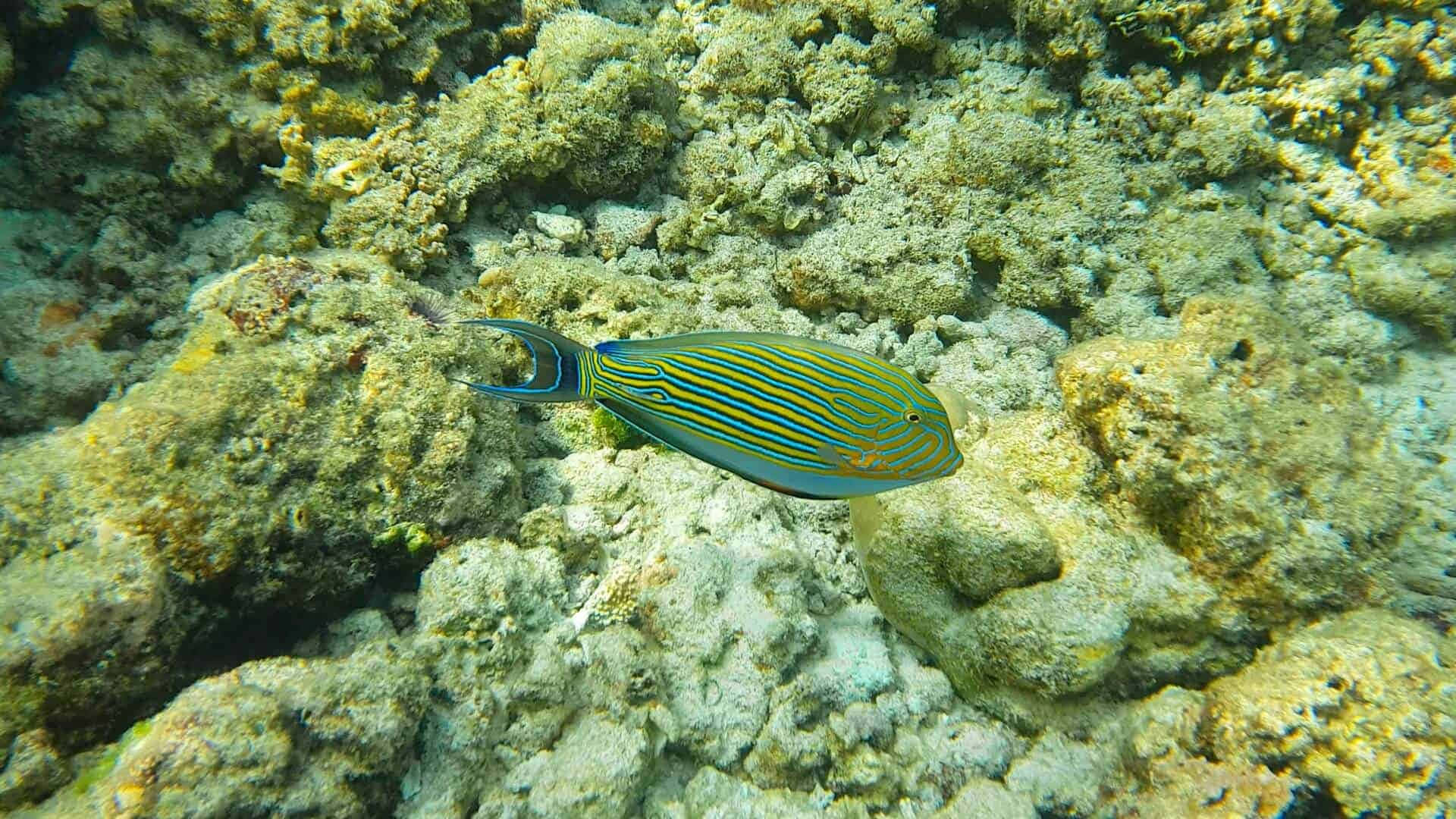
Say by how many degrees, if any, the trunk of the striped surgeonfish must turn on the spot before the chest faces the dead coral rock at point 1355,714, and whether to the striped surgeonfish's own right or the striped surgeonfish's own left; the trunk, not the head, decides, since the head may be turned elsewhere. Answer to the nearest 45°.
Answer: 0° — it already faces it

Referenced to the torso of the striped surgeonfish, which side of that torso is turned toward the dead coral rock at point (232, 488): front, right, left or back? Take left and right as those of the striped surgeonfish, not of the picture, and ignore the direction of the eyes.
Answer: back

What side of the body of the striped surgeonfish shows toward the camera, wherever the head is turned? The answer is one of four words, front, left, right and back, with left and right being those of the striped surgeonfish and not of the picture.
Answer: right

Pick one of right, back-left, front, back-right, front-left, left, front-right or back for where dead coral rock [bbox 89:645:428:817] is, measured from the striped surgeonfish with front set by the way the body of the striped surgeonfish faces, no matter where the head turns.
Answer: back

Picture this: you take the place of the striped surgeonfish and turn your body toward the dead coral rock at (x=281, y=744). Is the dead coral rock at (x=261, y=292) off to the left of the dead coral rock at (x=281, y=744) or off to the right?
right

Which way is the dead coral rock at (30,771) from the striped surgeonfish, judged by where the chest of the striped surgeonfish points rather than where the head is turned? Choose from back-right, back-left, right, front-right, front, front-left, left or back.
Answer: back

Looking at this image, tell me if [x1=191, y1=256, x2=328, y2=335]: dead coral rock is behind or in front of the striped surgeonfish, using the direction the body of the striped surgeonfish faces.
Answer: behind

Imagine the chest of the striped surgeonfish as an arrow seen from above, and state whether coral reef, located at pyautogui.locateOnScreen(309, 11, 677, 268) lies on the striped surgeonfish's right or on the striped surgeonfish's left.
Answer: on the striped surgeonfish's left
